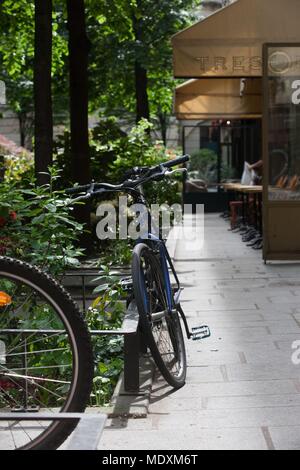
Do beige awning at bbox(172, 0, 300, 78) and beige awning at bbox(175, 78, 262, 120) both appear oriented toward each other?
no

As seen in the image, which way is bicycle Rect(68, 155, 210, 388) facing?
toward the camera

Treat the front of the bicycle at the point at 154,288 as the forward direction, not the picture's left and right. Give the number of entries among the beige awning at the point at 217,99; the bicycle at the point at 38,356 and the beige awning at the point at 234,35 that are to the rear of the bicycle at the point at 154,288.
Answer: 2

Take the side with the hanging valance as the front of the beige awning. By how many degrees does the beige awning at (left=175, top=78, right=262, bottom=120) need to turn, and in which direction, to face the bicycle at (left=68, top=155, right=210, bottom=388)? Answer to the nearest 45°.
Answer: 0° — it already faces it

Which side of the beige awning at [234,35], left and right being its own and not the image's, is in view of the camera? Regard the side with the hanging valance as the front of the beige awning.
front

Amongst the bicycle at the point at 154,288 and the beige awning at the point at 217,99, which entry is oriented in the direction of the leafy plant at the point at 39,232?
the beige awning

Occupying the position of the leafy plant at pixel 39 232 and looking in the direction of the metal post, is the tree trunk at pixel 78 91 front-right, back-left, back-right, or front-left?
back-left

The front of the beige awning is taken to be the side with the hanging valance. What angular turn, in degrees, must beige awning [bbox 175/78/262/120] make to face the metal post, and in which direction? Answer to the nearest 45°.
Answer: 0° — it already faces it

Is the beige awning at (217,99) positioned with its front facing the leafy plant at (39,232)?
yes

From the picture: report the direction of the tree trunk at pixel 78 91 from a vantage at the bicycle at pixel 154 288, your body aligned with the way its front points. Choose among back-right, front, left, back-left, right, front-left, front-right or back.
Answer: back

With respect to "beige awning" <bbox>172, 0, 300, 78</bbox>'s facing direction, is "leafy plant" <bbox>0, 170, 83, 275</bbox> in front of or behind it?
in front
